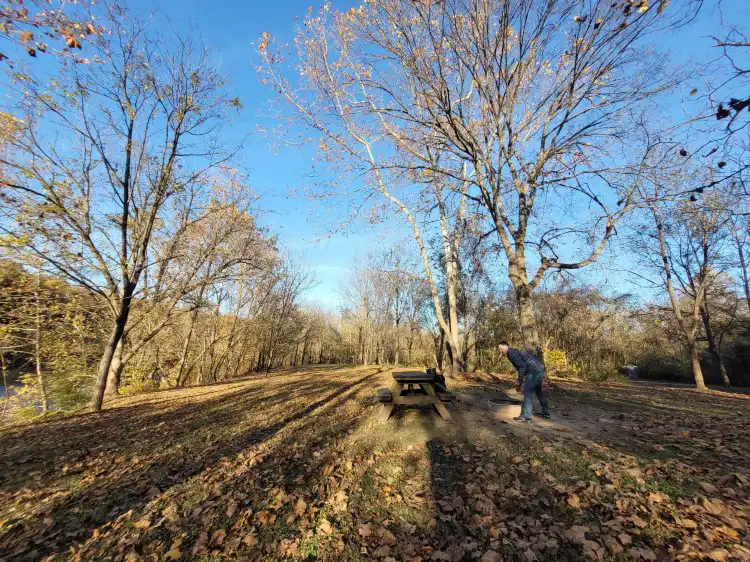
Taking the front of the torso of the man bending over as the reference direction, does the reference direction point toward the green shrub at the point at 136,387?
yes

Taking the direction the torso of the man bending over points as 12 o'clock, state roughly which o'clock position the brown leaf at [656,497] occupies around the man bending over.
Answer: The brown leaf is roughly at 8 o'clock from the man bending over.

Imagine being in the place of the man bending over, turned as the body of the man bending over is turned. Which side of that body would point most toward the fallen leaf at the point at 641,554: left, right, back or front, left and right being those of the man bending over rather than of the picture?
left

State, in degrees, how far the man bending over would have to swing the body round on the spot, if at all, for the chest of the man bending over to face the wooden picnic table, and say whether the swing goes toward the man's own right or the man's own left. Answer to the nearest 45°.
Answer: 0° — they already face it

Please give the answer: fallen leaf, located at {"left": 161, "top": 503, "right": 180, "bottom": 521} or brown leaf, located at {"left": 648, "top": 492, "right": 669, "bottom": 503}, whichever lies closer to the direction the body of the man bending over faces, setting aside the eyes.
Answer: the fallen leaf

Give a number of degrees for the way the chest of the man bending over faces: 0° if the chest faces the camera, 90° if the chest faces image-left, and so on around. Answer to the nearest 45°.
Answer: approximately 90°

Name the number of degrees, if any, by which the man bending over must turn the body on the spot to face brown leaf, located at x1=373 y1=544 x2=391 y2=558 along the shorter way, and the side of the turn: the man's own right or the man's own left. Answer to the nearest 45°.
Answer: approximately 90° to the man's own left

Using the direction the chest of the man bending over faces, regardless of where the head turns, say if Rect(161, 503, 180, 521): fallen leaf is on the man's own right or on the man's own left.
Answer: on the man's own left

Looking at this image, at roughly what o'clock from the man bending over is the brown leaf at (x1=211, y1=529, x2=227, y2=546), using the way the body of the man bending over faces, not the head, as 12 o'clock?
The brown leaf is roughly at 10 o'clock from the man bending over.
